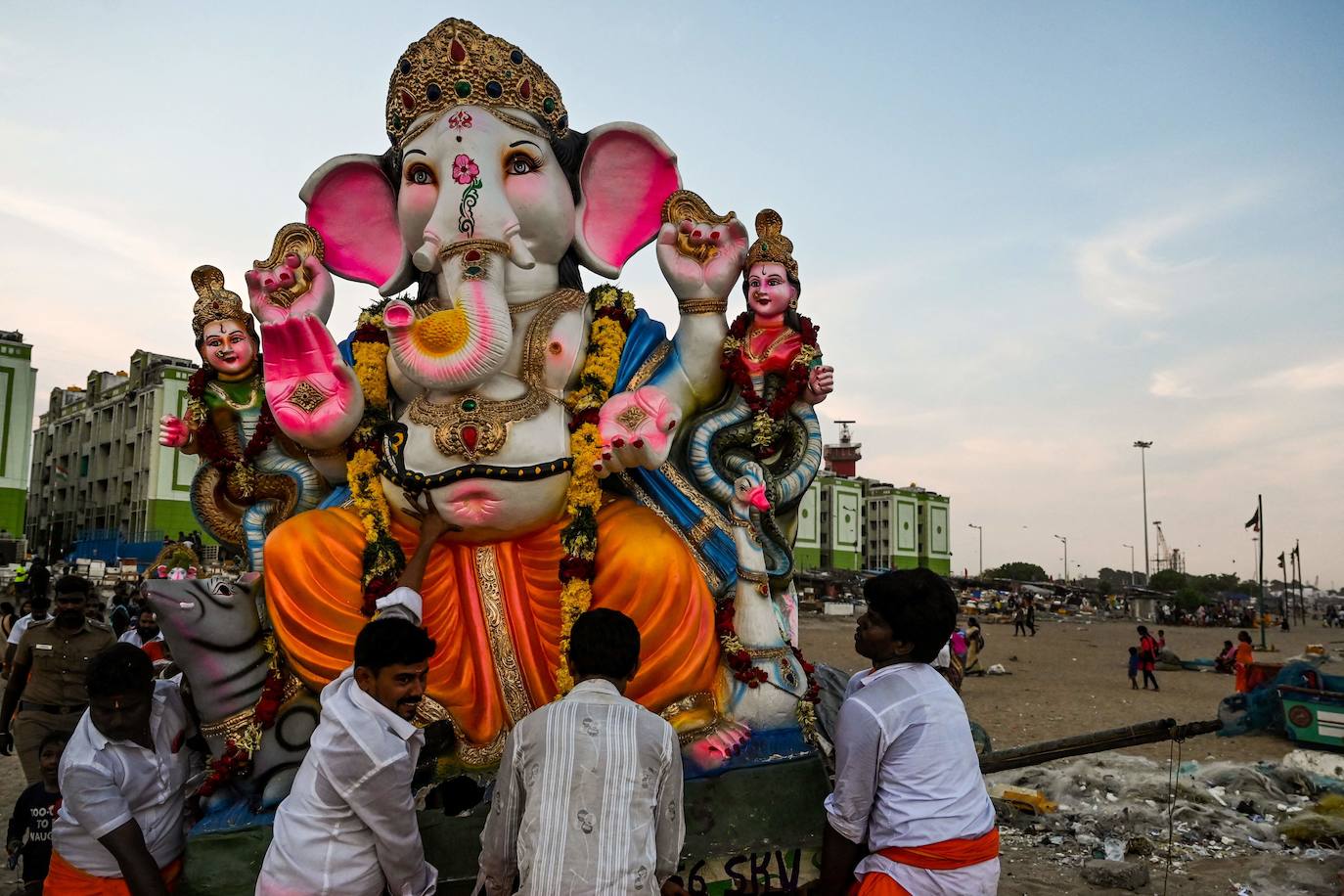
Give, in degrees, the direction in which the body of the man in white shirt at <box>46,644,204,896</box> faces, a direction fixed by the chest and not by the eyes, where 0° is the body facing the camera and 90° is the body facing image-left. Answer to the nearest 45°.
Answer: approximately 315°

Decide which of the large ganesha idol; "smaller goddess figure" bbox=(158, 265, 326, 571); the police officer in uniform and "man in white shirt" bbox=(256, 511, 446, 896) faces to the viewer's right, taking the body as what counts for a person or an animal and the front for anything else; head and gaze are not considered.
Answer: the man in white shirt

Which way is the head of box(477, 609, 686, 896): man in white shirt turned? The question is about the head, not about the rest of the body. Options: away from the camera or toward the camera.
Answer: away from the camera

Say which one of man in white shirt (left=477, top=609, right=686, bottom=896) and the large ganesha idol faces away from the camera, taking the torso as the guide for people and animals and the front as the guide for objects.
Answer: the man in white shirt

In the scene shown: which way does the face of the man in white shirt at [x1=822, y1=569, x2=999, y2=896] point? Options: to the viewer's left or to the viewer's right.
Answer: to the viewer's left

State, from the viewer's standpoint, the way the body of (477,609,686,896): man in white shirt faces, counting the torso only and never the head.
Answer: away from the camera

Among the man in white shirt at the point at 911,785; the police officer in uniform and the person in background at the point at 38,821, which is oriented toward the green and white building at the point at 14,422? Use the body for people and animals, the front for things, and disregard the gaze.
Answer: the man in white shirt

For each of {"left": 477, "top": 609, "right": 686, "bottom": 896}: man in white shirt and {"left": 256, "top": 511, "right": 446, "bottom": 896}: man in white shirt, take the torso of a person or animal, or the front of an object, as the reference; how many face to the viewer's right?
1

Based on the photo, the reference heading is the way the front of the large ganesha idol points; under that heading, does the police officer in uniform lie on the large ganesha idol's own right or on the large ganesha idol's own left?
on the large ganesha idol's own right

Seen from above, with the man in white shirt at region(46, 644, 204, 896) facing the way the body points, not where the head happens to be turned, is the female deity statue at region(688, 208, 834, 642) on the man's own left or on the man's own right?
on the man's own left
